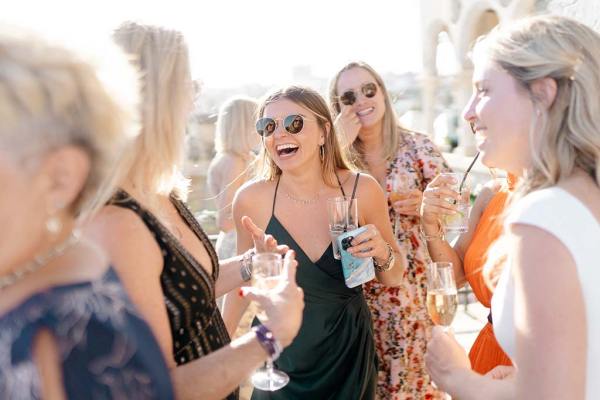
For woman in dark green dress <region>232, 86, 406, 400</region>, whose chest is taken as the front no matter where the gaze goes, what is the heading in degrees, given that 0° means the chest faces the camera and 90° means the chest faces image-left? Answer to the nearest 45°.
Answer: approximately 0°

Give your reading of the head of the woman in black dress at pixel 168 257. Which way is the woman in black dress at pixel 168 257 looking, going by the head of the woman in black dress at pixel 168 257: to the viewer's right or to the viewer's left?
to the viewer's right

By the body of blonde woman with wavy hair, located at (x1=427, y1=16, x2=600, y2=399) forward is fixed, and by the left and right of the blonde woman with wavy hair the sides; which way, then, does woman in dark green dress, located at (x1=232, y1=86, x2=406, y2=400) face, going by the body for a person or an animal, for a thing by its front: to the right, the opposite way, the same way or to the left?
to the left

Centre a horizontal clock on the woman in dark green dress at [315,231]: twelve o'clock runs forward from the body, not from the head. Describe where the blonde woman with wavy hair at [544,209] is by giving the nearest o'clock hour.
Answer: The blonde woman with wavy hair is roughly at 11 o'clock from the woman in dark green dress.

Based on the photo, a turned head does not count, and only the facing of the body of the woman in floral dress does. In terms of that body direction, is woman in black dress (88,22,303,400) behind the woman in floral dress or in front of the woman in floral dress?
in front

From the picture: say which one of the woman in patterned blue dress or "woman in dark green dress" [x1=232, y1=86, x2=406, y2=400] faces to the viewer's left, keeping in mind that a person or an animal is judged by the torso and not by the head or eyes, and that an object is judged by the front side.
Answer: the woman in patterned blue dress

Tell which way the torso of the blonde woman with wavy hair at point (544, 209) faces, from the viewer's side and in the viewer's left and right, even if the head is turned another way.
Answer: facing to the left of the viewer

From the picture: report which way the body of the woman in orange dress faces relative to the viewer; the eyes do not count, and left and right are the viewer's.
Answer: facing to the left of the viewer

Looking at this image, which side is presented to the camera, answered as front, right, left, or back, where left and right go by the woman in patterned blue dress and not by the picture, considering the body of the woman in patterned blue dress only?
left

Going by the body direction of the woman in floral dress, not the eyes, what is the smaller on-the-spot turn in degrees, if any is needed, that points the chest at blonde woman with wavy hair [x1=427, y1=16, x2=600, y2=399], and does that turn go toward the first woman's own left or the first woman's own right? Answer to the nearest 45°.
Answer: approximately 45° to the first woman's own left

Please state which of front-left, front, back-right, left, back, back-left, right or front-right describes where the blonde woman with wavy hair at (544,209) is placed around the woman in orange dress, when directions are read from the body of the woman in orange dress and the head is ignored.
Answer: left

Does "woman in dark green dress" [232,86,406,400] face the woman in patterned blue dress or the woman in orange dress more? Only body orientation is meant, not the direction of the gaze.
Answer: the woman in patterned blue dress

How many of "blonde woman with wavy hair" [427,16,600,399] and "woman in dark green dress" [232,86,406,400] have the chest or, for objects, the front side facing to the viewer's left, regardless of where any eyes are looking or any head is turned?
1
